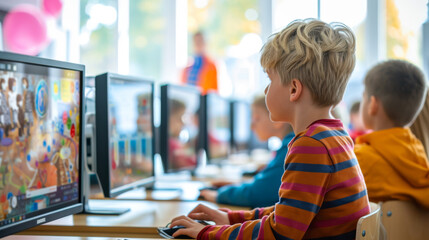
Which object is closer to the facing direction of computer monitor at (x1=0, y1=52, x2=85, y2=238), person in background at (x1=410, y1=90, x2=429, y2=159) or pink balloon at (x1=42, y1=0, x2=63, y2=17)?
the person in background

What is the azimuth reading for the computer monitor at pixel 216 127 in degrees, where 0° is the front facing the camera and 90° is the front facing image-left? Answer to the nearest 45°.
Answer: approximately 315°

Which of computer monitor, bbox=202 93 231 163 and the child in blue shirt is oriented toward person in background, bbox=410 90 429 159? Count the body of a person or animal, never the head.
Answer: the computer monitor

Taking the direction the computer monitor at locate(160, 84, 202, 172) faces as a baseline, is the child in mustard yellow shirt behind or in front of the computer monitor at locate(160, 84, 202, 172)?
in front

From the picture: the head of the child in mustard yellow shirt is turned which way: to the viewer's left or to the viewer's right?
to the viewer's left

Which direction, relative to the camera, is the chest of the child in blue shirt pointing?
to the viewer's left

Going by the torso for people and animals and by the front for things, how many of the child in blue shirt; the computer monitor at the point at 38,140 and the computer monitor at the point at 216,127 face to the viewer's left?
1

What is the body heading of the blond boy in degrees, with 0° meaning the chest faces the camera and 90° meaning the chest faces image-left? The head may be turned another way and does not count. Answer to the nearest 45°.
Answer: approximately 135°

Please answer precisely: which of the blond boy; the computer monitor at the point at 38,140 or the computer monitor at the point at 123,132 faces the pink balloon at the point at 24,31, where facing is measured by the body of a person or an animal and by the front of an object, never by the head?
the blond boy

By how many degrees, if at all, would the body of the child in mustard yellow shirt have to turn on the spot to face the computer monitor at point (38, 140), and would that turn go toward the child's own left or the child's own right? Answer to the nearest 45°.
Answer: approximately 90° to the child's own left

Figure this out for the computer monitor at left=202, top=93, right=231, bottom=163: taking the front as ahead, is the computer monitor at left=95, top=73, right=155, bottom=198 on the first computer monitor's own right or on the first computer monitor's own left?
on the first computer monitor's own right

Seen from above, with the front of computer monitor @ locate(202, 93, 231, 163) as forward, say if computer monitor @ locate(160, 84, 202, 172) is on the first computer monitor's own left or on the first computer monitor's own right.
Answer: on the first computer monitor's own right

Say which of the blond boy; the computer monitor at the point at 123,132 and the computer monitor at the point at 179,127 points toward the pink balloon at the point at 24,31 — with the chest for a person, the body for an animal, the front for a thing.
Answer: the blond boy

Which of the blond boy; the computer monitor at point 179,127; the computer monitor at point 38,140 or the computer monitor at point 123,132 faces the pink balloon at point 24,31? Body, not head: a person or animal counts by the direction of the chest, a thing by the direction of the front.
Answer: the blond boy
